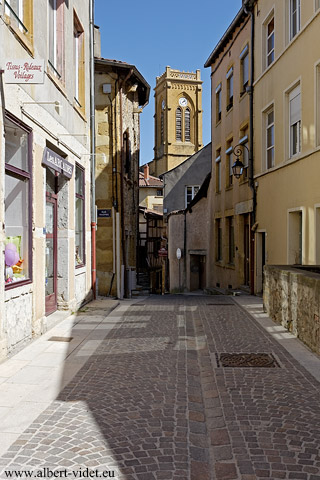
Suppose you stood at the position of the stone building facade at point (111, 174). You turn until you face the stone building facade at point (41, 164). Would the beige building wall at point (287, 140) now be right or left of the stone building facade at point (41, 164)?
left

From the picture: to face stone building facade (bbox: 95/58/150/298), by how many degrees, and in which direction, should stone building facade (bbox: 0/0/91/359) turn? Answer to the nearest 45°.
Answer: approximately 90° to its left

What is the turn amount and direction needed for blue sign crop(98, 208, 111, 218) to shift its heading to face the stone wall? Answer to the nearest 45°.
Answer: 0° — it already faces it

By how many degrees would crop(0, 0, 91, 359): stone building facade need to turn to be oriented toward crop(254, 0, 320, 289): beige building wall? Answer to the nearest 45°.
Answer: approximately 45° to its left

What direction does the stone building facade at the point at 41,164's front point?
to the viewer's right

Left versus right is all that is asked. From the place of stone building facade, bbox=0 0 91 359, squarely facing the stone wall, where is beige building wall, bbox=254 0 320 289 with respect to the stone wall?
left

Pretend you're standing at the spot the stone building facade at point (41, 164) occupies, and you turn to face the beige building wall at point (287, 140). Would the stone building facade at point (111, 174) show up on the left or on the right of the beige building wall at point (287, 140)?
left
